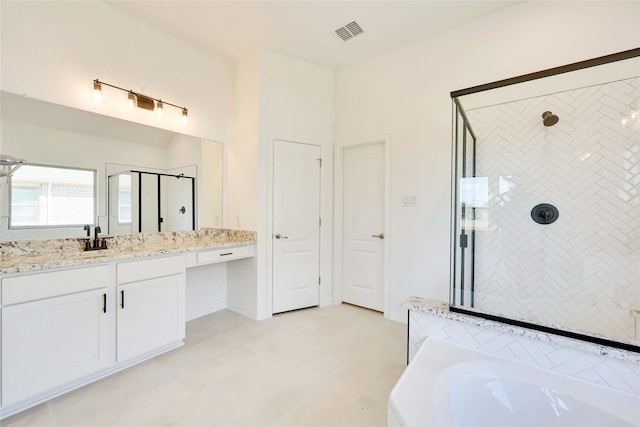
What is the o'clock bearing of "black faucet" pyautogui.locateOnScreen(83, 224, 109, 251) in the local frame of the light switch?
The black faucet is roughly at 2 o'clock from the light switch.

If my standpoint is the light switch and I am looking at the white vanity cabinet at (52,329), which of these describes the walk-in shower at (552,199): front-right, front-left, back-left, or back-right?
back-left

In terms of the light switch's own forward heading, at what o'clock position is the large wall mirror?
The large wall mirror is roughly at 2 o'clock from the light switch.

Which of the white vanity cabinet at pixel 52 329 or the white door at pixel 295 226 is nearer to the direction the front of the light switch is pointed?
the white vanity cabinet

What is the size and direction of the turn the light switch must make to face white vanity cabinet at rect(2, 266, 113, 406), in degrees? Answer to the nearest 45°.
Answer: approximately 45° to its right

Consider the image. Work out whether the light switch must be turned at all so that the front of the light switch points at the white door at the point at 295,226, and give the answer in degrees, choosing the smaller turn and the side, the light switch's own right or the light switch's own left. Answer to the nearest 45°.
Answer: approximately 90° to the light switch's own right

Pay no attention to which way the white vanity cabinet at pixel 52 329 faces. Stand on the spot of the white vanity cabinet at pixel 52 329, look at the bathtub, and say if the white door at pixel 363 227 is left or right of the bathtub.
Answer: left

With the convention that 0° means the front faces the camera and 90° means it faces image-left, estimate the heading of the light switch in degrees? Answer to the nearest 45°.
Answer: approximately 0°

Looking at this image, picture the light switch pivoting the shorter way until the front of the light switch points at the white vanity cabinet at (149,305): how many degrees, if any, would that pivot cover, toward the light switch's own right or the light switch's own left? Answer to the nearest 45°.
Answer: approximately 45° to the light switch's own right
